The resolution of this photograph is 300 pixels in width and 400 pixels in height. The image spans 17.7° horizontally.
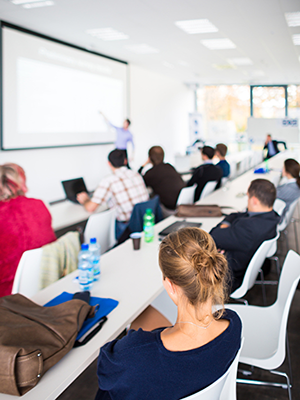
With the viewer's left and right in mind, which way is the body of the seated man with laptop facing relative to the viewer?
facing away from the viewer and to the left of the viewer

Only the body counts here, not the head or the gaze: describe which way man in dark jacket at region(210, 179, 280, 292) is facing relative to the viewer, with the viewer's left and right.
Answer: facing away from the viewer and to the left of the viewer

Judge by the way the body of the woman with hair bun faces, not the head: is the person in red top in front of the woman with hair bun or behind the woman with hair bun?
in front

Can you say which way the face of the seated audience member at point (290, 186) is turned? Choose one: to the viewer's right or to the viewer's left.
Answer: to the viewer's left

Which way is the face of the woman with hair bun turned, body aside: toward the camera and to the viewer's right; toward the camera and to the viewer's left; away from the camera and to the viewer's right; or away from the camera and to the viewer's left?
away from the camera and to the viewer's left

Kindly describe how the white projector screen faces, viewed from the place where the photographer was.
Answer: facing the viewer and to the right of the viewer

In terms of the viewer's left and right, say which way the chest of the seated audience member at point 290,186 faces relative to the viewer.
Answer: facing away from the viewer and to the left of the viewer

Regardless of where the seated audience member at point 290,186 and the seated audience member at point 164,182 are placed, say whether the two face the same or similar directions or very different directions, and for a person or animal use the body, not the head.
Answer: same or similar directions

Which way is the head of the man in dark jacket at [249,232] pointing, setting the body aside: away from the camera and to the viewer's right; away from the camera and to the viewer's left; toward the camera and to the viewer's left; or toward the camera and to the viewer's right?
away from the camera and to the viewer's left

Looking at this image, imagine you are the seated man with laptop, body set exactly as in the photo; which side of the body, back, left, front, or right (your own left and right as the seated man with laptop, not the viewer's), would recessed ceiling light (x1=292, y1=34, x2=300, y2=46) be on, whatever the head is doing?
right

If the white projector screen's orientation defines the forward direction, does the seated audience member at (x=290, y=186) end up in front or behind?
in front

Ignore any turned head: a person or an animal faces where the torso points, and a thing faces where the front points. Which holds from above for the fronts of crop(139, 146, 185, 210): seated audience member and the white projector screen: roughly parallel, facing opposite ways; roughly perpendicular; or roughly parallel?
roughly parallel, facing opposite ways
